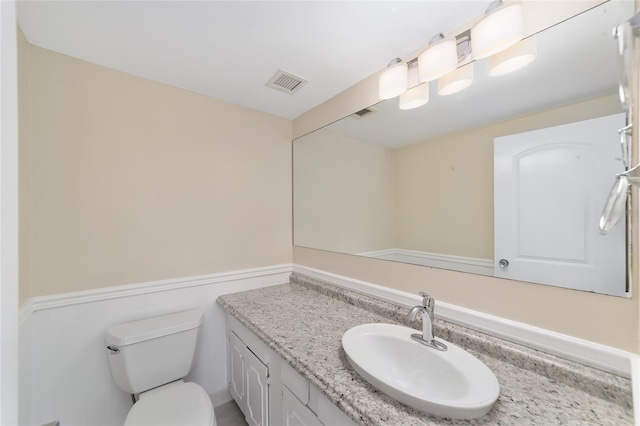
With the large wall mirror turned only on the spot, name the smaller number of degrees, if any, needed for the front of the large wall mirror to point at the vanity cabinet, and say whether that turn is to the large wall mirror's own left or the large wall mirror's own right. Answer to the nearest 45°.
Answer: approximately 45° to the large wall mirror's own right

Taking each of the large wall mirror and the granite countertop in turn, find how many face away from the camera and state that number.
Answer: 0

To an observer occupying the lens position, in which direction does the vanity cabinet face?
facing the viewer and to the left of the viewer

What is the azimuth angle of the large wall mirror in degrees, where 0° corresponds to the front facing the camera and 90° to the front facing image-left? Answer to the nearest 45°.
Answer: approximately 45°

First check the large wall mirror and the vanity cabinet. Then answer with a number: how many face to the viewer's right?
0

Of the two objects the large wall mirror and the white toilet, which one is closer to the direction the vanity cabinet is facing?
the white toilet
